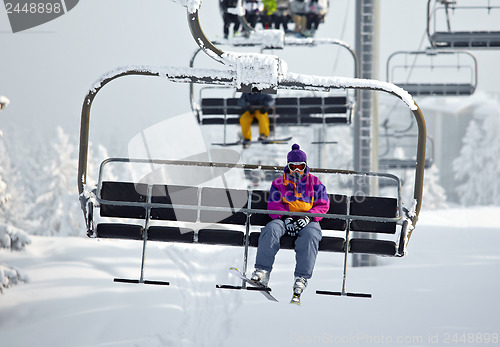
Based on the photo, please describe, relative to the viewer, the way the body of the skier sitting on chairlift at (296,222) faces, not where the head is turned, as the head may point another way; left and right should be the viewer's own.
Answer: facing the viewer

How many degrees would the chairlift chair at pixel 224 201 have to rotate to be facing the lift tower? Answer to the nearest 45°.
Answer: approximately 180°

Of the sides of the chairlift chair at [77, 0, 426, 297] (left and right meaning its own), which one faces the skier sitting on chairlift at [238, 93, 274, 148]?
back

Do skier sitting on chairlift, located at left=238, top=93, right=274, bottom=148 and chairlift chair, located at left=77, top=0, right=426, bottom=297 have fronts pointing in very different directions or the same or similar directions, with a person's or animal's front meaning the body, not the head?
same or similar directions

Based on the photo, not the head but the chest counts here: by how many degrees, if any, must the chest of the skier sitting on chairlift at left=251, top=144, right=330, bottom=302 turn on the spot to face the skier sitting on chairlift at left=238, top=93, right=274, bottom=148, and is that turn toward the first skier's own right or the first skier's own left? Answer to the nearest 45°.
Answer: approximately 180°

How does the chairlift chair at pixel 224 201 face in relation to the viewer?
toward the camera

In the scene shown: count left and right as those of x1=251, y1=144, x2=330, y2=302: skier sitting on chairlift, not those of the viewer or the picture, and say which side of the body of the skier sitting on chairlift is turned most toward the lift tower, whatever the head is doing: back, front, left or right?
back

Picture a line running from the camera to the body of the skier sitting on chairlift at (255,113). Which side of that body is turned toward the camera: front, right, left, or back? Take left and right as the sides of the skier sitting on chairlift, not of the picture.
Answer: front

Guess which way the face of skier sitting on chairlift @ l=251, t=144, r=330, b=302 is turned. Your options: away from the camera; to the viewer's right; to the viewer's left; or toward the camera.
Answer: toward the camera

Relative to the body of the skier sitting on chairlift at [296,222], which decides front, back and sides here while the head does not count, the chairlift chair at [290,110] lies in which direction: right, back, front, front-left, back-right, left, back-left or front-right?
back

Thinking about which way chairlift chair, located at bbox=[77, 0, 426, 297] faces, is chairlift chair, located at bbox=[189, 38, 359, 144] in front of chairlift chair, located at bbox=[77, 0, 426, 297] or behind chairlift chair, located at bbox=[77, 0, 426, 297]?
behind

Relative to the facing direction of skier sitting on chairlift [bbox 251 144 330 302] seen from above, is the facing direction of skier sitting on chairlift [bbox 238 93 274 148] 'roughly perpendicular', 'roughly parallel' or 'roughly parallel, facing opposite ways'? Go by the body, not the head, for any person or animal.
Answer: roughly parallel

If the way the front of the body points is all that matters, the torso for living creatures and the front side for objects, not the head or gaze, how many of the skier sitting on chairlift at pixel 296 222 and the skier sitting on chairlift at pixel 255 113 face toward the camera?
2
